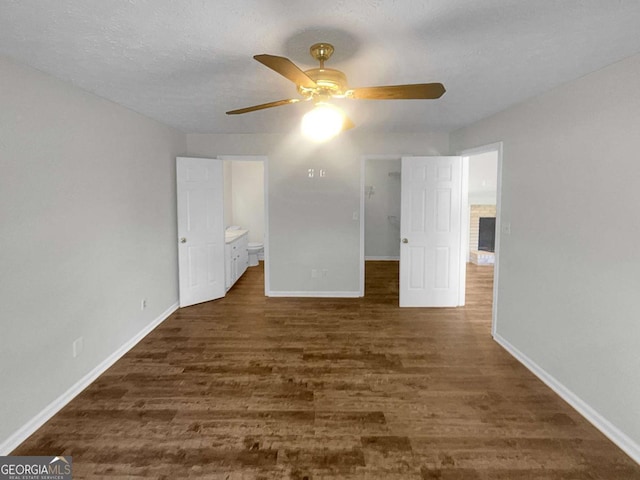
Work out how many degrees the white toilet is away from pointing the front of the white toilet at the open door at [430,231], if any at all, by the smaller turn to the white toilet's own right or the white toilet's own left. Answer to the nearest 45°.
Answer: approximately 45° to the white toilet's own right

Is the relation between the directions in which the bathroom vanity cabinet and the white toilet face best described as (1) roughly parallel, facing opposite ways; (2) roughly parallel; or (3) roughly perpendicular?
roughly parallel

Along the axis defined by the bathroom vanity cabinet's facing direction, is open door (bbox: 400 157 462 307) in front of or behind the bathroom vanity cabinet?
in front

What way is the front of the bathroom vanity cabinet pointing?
to the viewer's right

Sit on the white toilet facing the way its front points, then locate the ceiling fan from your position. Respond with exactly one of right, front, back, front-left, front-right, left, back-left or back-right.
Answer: right

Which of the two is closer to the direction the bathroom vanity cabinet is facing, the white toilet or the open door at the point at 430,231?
the open door

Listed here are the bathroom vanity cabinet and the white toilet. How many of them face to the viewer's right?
2

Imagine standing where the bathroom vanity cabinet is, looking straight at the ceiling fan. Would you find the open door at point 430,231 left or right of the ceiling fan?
left

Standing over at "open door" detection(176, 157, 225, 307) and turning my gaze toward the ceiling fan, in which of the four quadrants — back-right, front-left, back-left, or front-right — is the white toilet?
back-left

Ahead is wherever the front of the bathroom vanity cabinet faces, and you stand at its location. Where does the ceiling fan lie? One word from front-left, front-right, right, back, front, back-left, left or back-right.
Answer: right

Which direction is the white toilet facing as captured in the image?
to the viewer's right
